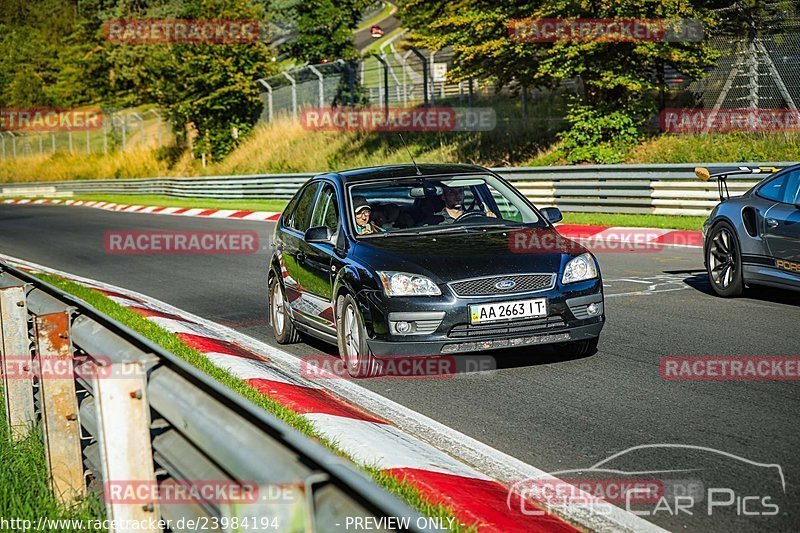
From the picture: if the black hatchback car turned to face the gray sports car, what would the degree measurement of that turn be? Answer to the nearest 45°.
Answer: approximately 90° to its left

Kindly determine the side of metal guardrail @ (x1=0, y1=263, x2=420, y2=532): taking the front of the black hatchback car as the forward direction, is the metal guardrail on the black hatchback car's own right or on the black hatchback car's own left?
on the black hatchback car's own right

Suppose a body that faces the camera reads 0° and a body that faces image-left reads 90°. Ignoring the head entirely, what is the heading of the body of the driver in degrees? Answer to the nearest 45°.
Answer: approximately 315°

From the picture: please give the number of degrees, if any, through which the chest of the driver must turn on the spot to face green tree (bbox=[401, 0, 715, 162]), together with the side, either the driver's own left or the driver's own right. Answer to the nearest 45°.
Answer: approximately 135° to the driver's own left

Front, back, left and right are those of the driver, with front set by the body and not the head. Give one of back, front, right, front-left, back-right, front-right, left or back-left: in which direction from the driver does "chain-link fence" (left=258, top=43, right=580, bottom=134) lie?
back-left

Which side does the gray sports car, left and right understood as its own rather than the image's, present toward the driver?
right
